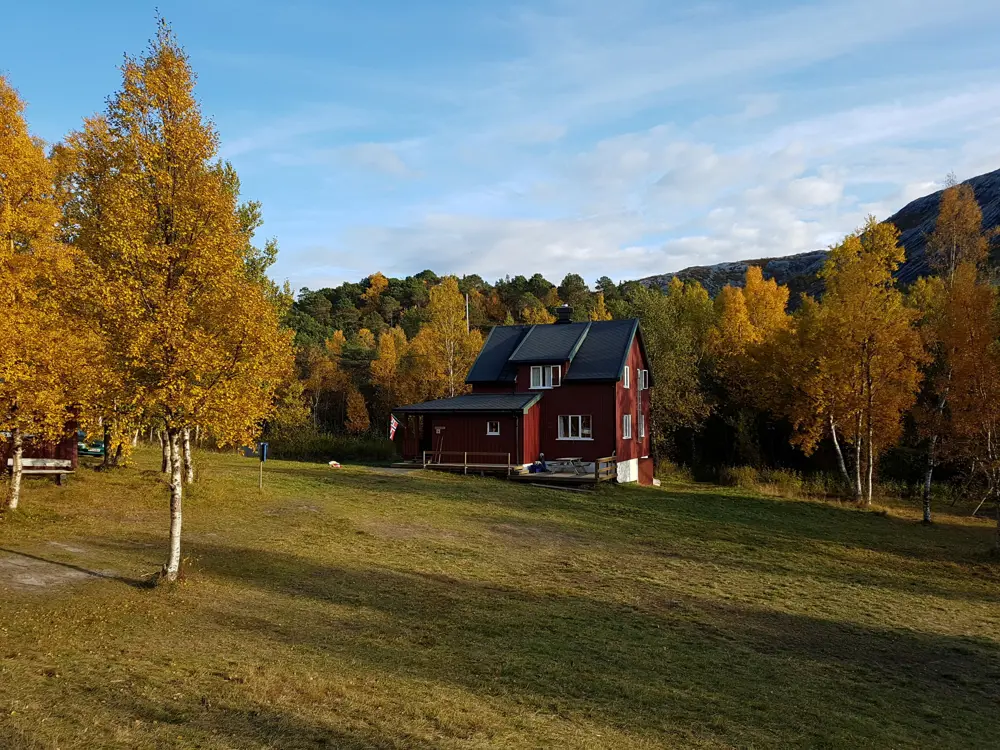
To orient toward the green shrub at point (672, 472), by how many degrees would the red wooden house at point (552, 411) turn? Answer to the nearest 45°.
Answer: approximately 135° to its left

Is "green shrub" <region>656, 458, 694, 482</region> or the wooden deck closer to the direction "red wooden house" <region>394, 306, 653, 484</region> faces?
the wooden deck

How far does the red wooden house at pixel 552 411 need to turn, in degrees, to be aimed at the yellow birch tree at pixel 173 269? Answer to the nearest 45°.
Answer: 0° — it already faces it

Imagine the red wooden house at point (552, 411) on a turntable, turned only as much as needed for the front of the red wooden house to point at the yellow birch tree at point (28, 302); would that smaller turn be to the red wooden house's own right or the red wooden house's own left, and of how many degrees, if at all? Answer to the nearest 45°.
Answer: approximately 45° to the red wooden house's own right

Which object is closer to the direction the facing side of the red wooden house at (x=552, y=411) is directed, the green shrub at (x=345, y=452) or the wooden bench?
the wooden bench

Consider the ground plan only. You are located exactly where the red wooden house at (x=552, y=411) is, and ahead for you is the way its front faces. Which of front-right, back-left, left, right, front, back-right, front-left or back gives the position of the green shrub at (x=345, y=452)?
back-right

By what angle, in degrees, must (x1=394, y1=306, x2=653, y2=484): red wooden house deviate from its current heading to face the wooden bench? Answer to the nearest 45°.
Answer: approximately 45° to its right

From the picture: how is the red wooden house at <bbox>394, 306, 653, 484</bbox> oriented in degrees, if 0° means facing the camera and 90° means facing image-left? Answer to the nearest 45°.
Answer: approximately 0°

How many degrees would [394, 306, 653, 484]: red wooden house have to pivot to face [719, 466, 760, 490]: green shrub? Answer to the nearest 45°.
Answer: approximately 90° to its left
